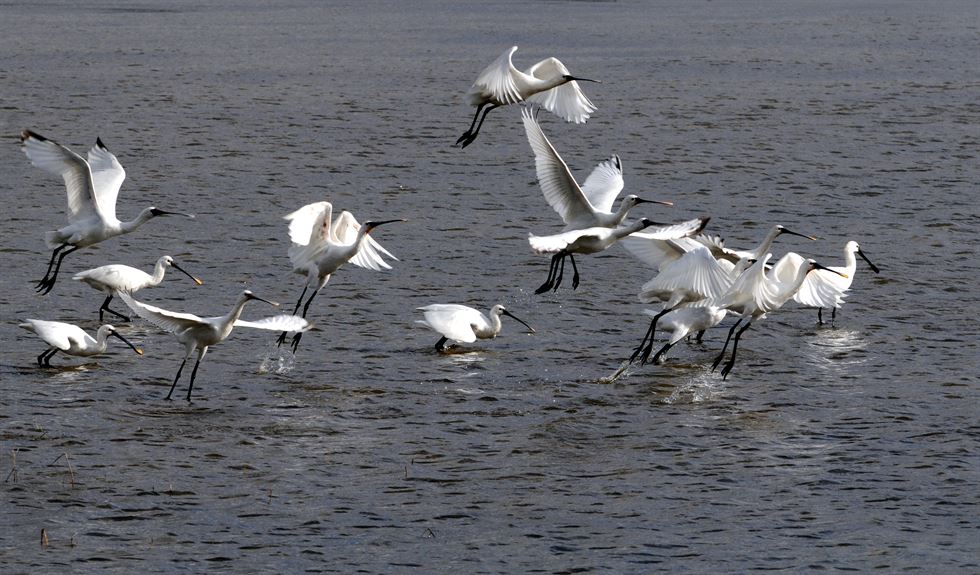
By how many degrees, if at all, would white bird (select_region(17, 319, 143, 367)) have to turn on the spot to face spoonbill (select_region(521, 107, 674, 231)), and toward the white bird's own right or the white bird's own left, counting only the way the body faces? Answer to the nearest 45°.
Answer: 0° — it already faces it

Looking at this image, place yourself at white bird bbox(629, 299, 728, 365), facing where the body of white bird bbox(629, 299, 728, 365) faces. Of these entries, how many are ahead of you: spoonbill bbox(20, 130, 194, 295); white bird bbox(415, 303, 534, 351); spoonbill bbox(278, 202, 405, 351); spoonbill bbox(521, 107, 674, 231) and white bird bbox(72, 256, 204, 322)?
0

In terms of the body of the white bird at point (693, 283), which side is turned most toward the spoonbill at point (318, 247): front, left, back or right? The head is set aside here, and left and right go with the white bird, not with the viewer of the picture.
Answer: back

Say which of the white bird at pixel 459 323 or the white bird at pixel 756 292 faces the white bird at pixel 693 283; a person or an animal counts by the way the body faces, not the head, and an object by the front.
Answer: the white bird at pixel 459 323

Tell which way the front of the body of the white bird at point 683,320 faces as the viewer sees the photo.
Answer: to the viewer's right

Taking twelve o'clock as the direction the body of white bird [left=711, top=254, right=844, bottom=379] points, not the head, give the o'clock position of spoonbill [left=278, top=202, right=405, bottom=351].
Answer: The spoonbill is roughly at 6 o'clock from the white bird.

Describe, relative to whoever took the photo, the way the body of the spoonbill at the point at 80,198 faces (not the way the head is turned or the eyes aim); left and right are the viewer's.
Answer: facing to the right of the viewer

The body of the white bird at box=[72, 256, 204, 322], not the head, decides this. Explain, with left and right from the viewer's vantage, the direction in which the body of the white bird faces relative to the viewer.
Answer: facing to the right of the viewer

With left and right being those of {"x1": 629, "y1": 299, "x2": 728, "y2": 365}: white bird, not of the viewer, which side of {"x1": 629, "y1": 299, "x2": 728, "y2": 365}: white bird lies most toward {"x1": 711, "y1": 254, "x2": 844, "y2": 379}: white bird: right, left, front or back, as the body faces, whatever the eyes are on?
front

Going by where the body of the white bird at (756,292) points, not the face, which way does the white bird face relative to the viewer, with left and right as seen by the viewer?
facing to the right of the viewer

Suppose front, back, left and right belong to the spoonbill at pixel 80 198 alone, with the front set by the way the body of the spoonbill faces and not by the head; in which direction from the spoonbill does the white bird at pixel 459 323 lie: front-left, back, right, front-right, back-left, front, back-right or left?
front-right

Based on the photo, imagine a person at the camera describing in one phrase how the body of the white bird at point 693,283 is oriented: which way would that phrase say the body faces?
to the viewer's right

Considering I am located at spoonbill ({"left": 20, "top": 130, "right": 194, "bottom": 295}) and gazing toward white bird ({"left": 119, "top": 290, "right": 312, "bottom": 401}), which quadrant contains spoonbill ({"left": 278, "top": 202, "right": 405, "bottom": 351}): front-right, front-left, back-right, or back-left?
front-left

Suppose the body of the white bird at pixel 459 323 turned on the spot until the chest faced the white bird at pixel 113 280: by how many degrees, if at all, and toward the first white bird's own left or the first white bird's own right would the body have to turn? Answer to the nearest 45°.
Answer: approximately 180°

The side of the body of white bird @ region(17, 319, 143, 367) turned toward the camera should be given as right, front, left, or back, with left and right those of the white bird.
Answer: right

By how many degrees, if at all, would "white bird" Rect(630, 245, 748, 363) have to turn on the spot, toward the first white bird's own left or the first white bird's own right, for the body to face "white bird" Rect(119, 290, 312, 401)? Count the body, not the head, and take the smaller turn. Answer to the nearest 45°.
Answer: approximately 135° to the first white bird's own right

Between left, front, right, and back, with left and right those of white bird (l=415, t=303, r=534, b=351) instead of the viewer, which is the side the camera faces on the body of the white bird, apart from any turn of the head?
right

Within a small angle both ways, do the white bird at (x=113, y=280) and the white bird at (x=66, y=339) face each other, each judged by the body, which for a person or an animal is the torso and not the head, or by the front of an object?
no

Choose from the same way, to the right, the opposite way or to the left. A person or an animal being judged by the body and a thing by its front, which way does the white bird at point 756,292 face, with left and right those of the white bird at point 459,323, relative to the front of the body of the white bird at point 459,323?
the same way

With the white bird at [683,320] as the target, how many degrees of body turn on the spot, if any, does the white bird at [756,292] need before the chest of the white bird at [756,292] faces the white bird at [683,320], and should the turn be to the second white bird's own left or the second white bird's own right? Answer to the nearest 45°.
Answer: approximately 180°

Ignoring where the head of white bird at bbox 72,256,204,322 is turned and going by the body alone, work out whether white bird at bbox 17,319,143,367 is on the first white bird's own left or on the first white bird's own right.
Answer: on the first white bird's own right

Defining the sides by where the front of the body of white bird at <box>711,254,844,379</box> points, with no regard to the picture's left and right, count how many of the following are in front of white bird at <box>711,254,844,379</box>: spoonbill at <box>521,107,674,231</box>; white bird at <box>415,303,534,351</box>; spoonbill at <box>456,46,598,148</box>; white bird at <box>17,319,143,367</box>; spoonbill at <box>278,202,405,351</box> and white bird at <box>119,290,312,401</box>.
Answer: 0
